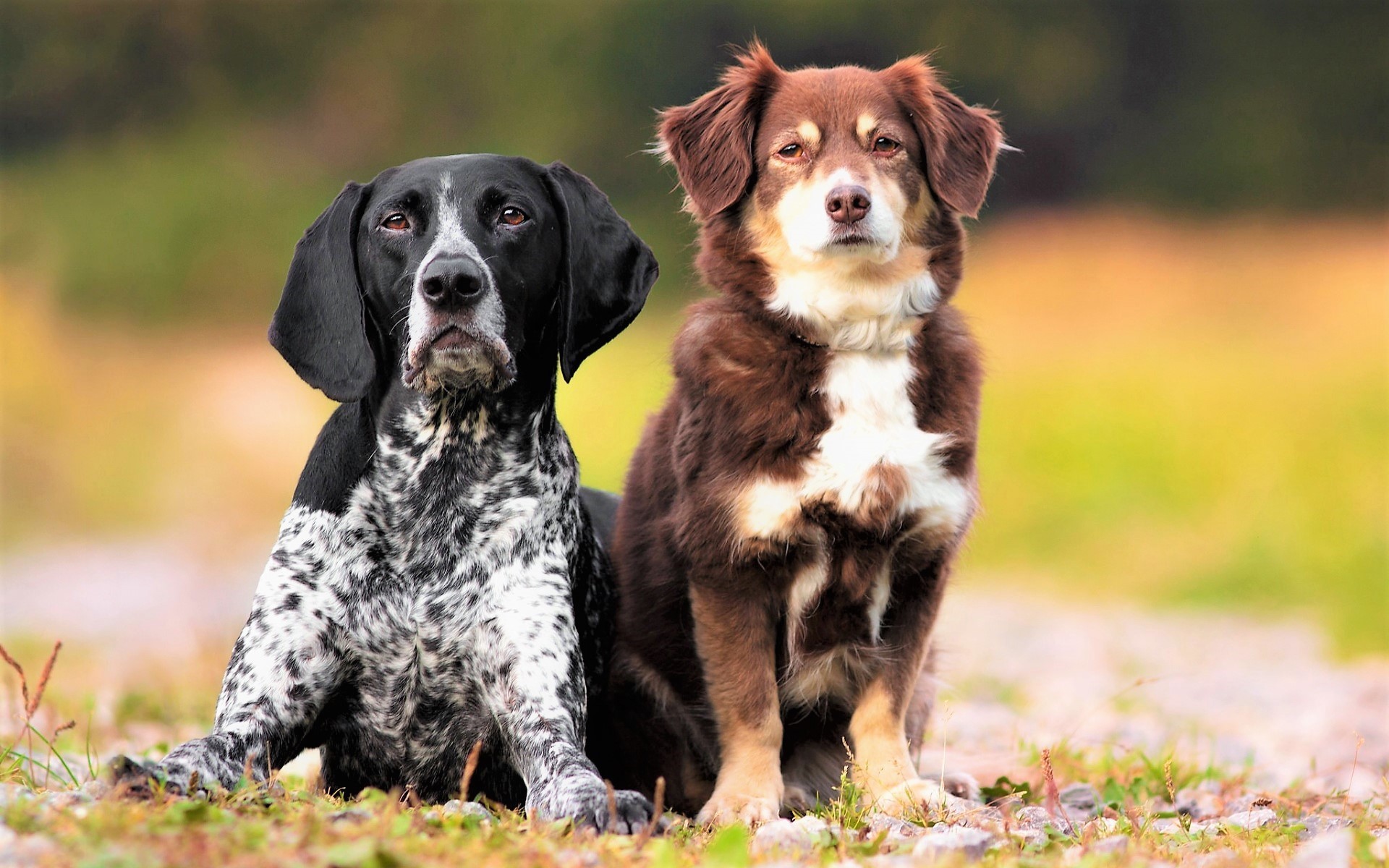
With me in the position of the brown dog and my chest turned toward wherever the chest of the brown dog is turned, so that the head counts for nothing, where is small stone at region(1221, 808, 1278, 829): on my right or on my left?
on my left

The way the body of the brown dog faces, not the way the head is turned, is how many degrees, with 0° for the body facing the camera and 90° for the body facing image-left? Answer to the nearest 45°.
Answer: approximately 0°

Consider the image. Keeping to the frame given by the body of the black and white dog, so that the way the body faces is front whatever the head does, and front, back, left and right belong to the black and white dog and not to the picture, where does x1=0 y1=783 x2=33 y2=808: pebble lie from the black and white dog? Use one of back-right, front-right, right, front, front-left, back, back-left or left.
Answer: front-right

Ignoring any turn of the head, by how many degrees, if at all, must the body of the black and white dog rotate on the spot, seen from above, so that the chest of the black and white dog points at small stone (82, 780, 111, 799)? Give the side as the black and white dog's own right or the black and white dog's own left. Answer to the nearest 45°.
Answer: approximately 45° to the black and white dog's own right

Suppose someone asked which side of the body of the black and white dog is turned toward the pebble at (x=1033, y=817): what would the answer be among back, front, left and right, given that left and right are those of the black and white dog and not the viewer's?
left

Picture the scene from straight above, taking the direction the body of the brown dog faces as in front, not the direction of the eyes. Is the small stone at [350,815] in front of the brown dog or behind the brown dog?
in front

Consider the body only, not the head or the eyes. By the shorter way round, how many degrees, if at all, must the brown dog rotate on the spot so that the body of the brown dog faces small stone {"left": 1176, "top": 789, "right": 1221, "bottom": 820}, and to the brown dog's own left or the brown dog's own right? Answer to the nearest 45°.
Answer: approximately 90° to the brown dog's own left

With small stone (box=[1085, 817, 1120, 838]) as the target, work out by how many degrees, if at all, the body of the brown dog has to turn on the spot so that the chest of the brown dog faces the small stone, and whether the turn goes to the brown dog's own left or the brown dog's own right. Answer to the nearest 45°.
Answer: approximately 45° to the brown dog's own left

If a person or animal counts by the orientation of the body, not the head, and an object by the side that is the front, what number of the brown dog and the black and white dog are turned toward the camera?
2

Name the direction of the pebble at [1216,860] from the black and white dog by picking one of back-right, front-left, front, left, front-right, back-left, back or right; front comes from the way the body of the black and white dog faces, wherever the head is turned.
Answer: front-left

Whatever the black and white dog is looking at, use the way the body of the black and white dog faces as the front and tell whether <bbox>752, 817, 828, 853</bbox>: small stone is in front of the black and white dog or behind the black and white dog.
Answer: in front

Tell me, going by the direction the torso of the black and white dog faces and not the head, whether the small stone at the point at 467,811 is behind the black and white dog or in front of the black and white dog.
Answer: in front

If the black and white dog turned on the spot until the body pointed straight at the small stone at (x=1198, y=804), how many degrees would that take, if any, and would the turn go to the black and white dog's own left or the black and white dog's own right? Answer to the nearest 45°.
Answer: approximately 90° to the black and white dog's own left
